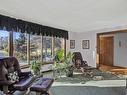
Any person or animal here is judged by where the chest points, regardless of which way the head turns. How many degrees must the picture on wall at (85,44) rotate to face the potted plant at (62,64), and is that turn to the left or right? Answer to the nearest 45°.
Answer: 0° — it already faces it

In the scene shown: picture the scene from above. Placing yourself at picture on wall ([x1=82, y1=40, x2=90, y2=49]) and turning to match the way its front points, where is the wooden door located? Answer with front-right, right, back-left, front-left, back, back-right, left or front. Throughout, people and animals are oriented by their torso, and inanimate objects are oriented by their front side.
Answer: back-left

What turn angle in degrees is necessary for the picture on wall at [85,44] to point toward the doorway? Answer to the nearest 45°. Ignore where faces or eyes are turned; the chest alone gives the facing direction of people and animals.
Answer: approximately 135° to its left

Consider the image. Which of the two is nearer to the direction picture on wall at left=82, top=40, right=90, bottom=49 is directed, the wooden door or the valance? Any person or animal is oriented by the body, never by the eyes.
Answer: the valance
